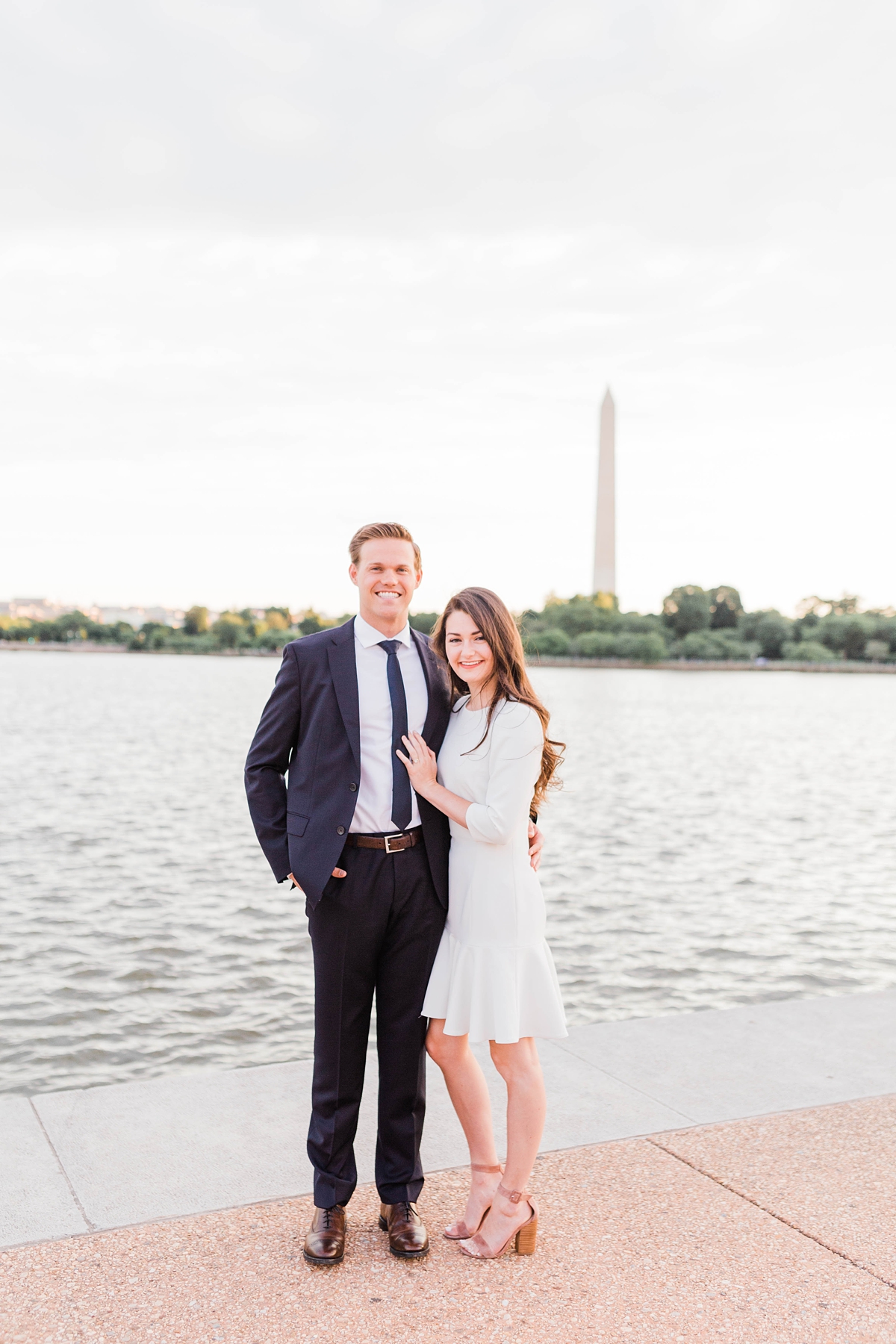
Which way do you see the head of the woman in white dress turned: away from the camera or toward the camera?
toward the camera

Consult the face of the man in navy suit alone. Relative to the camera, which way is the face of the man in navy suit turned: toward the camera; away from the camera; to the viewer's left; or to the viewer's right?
toward the camera

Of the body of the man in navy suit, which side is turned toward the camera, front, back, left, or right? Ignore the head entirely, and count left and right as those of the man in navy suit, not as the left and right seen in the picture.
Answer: front

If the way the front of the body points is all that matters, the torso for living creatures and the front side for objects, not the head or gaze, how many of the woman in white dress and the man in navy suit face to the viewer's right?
0

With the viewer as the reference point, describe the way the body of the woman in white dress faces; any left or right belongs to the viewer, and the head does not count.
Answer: facing the viewer and to the left of the viewer
